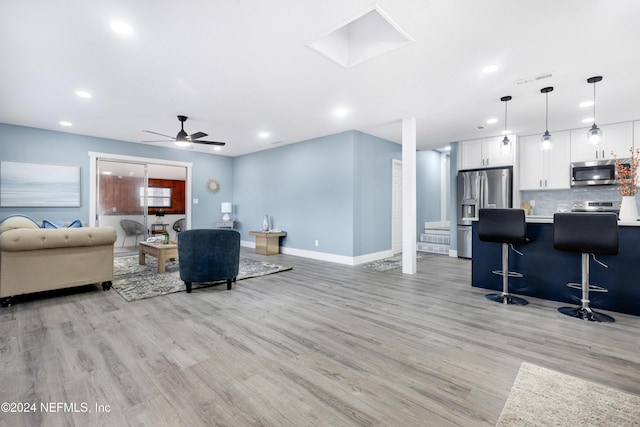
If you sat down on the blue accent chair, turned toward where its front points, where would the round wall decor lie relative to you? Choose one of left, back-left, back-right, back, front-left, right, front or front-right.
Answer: front

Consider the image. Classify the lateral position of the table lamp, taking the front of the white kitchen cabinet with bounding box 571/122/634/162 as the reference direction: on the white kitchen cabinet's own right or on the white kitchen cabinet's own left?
on the white kitchen cabinet's own right

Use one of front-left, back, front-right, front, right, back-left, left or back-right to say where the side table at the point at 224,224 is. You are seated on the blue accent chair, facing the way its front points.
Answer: front

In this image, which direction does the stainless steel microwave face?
toward the camera

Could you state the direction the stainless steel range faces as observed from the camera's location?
facing the viewer

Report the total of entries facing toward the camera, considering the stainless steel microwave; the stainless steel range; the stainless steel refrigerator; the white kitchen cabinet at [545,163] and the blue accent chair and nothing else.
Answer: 4

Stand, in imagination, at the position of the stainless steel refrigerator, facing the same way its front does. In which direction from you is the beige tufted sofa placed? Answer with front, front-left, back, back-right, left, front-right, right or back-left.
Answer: front-right

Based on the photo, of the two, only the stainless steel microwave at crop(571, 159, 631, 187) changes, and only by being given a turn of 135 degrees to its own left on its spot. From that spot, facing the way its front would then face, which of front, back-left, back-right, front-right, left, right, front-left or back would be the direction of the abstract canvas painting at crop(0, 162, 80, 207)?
back

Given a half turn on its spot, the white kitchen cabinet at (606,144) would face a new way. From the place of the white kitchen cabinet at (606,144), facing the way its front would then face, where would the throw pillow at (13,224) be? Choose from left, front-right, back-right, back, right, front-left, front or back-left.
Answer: back-left

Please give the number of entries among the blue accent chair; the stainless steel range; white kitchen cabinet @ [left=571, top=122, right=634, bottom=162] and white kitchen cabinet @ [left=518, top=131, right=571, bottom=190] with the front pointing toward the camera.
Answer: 3

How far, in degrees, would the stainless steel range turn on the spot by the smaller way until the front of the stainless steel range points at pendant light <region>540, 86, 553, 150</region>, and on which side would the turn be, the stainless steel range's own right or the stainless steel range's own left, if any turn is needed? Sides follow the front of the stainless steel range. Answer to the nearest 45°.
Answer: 0° — it already faces it

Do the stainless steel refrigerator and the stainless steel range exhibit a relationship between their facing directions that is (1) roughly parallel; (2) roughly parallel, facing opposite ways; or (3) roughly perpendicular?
roughly parallel

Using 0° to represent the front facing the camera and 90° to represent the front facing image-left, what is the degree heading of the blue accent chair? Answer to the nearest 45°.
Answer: approximately 180°

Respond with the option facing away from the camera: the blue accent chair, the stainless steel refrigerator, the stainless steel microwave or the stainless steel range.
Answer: the blue accent chair

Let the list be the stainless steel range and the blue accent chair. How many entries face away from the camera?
1

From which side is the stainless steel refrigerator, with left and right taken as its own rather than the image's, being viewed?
front
